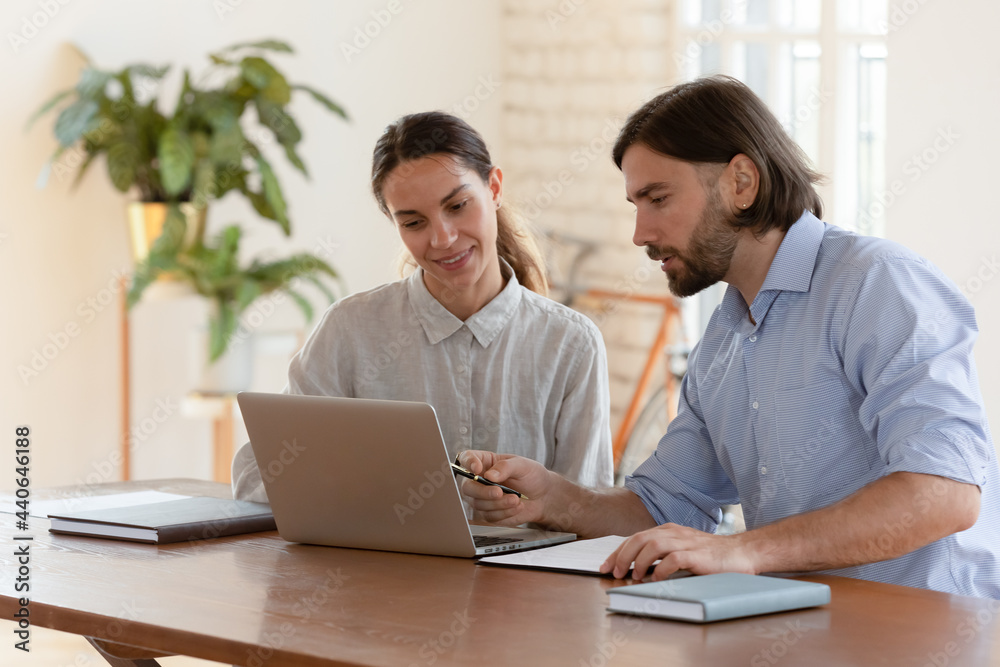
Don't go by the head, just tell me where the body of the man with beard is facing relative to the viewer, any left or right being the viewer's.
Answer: facing the viewer and to the left of the viewer

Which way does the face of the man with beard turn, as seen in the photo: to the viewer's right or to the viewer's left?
to the viewer's left

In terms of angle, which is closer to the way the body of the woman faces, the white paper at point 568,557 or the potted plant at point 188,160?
the white paper

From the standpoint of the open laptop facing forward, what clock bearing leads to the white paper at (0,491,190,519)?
The white paper is roughly at 9 o'clock from the open laptop.

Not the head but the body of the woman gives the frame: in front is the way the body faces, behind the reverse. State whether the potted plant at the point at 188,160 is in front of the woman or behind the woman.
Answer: behind

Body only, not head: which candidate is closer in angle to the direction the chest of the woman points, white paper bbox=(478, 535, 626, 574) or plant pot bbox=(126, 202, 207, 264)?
the white paper

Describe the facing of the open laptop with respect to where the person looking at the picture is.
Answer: facing away from the viewer and to the right of the viewer

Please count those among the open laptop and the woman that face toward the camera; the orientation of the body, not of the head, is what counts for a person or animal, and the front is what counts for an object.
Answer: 1

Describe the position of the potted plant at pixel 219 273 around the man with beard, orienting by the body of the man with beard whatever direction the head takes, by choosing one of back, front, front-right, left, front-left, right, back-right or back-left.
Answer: right

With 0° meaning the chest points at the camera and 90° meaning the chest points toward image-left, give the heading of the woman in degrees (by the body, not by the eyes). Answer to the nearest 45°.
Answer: approximately 0°
